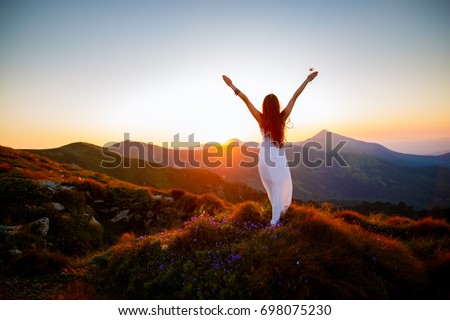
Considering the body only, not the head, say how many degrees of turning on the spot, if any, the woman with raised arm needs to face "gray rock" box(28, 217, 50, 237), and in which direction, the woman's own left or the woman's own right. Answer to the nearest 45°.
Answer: approximately 90° to the woman's own left

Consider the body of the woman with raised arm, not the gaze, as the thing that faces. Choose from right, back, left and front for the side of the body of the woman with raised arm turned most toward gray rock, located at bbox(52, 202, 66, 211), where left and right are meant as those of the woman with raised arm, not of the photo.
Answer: left

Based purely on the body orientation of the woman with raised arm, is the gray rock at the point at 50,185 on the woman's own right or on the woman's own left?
on the woman's own left

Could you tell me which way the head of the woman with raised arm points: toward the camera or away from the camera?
away from the camera

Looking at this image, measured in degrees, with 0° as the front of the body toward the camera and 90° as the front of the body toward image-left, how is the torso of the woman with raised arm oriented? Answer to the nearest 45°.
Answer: approximately 180°

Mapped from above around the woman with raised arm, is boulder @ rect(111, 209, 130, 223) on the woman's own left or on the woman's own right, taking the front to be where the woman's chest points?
on the woman's own left

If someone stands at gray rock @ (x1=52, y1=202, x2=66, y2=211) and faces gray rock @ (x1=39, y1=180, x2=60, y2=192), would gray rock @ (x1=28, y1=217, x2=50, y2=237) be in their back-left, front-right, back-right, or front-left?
back-left
